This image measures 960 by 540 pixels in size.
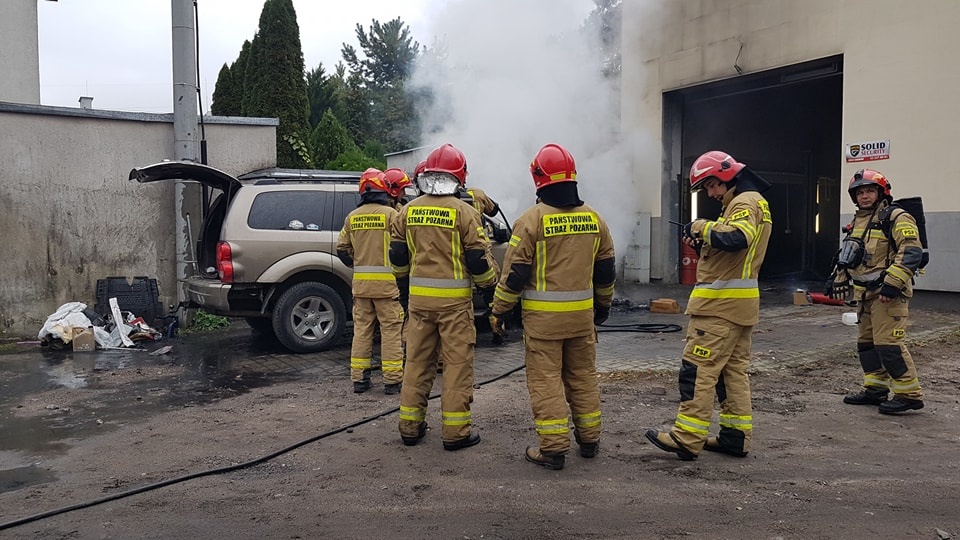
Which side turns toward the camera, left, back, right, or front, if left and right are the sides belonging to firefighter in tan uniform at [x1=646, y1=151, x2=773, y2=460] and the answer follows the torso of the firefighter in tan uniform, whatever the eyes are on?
left

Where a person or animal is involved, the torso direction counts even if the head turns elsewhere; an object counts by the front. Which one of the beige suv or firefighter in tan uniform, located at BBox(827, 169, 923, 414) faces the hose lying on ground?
the firefighter in tan uniform

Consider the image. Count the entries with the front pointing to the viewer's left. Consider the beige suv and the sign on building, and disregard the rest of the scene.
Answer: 0

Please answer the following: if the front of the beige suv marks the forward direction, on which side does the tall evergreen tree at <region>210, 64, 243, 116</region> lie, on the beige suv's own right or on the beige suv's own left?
on the beige suv's own left

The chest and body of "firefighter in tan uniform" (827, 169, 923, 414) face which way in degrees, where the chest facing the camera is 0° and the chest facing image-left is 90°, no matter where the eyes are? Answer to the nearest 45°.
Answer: approximately 45°

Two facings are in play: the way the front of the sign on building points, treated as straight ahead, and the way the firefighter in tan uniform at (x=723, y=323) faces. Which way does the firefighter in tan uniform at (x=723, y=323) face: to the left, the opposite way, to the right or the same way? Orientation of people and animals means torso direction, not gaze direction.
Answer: to the right

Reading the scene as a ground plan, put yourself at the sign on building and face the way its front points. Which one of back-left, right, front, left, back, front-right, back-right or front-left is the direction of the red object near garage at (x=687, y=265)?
back-right

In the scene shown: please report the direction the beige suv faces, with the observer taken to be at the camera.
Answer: facing to the right of the viewer

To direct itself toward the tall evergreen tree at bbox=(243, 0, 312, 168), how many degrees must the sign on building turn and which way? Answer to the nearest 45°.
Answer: approximately 90° to its right

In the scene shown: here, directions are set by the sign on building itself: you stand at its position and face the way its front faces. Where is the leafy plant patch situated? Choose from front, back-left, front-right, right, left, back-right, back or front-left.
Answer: front-right
